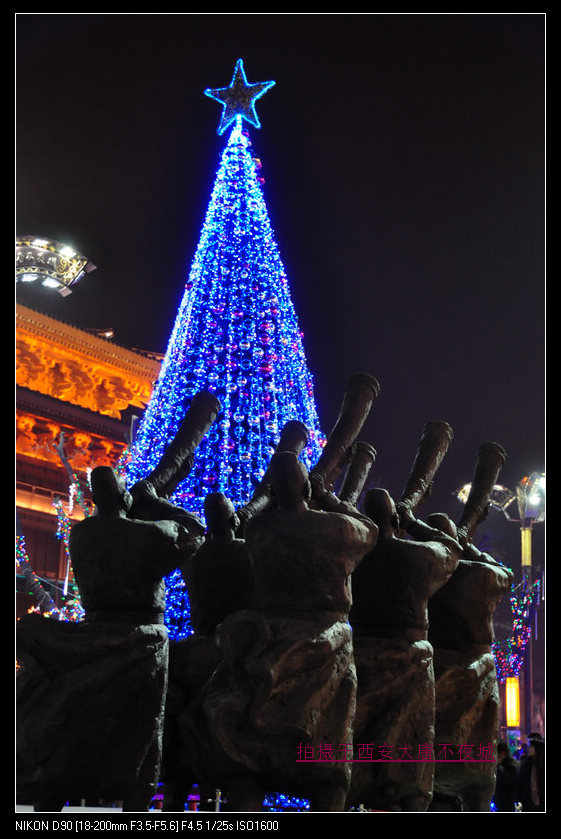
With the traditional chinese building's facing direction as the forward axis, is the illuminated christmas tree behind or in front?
in front

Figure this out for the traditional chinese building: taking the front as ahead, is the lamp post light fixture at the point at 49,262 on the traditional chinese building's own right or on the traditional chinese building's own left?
on the traditional chinese building's own right

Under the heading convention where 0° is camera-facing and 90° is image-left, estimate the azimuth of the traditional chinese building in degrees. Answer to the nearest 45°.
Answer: approximately 315°

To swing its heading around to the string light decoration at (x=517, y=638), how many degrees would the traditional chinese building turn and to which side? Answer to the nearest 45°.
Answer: approximately 45° to its left
